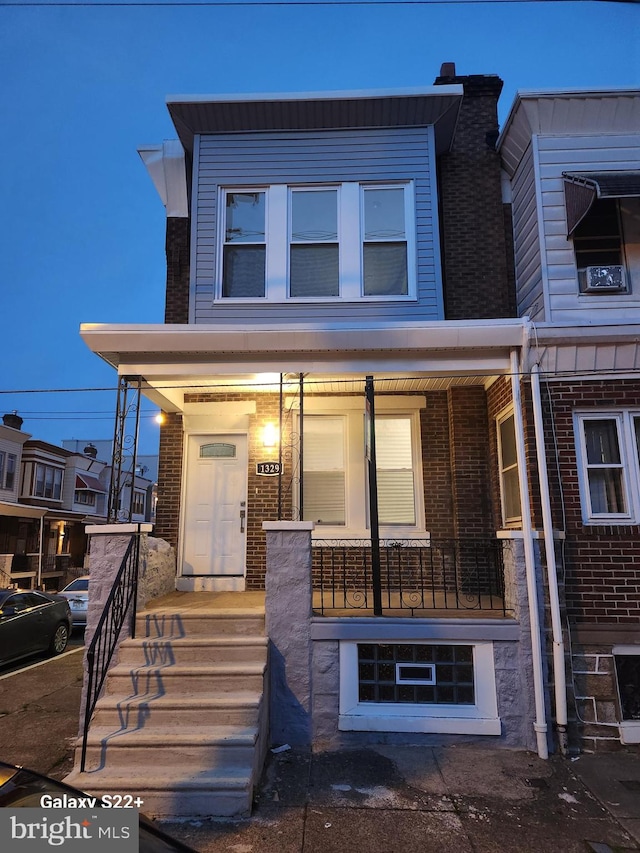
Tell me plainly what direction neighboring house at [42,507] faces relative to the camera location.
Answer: facing the viewer and to the right of the viewer

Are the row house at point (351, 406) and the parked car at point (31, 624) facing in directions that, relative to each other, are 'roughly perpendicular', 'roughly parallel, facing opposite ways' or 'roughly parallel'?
roughly parallel

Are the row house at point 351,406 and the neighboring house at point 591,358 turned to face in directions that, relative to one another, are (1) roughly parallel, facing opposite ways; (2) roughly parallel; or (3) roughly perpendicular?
roughly parallel

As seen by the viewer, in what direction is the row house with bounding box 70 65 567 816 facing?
toward the camera

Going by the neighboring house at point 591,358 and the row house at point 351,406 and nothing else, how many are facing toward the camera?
2

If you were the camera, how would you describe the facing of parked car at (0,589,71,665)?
facing the viewer and to the left of the viewer

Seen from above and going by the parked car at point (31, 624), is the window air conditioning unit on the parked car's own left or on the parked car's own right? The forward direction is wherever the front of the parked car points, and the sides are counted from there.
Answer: on the parked car's own left

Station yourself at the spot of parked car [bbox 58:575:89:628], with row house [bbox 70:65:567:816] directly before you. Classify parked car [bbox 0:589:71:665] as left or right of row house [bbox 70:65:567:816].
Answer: right

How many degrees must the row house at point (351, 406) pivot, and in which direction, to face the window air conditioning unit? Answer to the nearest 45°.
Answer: approximately 45° to its left

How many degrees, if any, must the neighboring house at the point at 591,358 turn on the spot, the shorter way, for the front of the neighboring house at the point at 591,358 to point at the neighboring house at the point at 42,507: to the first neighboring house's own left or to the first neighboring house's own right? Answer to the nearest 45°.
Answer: approximately 135° to the first neighboring house's own right

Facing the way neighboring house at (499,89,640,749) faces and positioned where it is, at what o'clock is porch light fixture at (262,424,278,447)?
The porch light fixture is roughly at 3 o'clock from the neighboring house.

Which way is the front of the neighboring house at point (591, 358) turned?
toward the camera

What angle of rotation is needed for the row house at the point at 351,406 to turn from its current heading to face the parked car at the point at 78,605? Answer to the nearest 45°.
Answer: approximately 135° to its right
